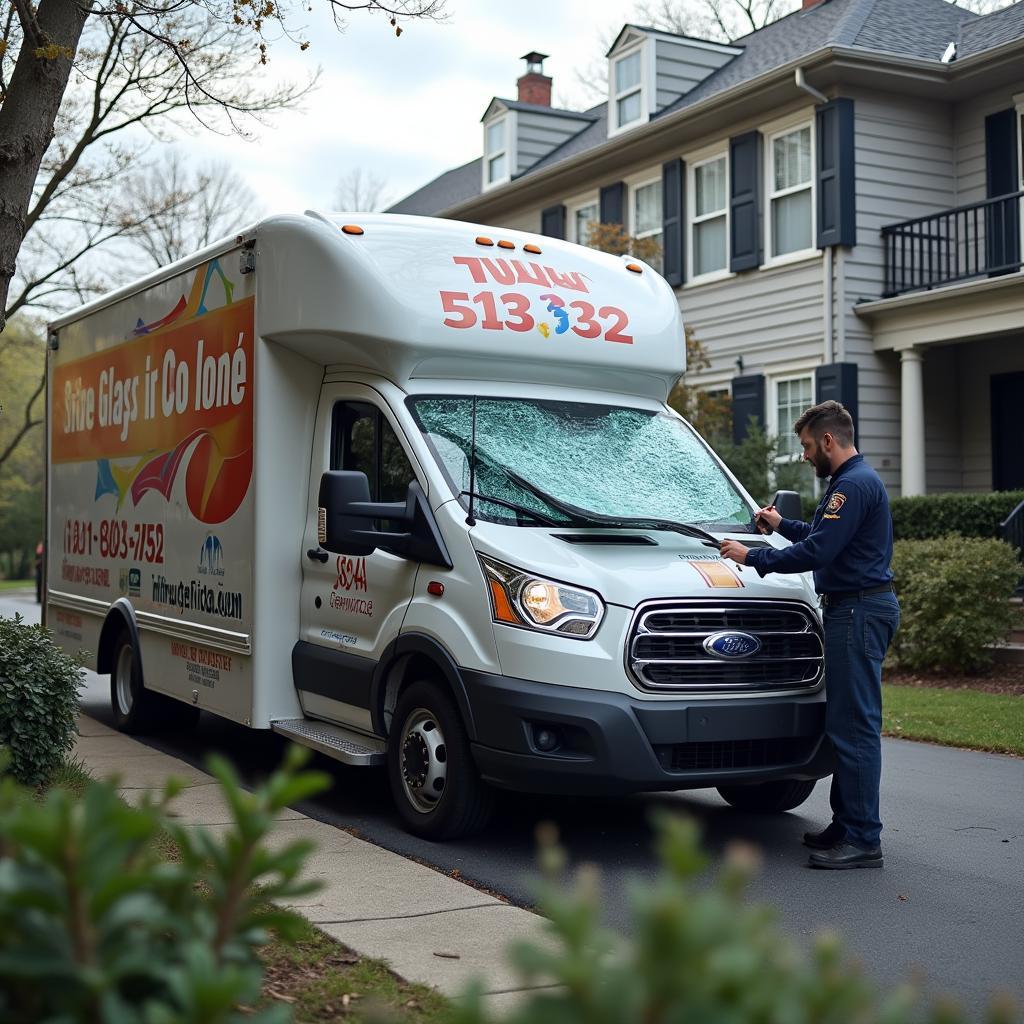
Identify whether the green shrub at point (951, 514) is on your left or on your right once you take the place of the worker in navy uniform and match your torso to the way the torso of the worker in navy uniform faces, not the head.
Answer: on your right

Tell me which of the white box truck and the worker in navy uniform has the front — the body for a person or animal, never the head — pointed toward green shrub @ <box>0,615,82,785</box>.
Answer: the worker in navy uniform

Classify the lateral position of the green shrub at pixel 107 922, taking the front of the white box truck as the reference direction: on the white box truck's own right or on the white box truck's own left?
on the white box truck's own right

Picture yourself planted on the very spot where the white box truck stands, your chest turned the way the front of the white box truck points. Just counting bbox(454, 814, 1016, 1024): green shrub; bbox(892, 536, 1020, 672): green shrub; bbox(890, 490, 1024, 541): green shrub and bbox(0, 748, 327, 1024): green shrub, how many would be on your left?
2

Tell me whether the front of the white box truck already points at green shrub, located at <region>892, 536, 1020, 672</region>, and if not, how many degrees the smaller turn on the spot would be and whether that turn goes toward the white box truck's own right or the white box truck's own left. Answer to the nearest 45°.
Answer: approximately 90° to the white box truck's own left

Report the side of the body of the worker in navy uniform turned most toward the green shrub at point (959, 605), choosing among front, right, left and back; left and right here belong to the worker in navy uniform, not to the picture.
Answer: right

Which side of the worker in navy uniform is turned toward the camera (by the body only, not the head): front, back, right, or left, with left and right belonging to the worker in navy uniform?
left

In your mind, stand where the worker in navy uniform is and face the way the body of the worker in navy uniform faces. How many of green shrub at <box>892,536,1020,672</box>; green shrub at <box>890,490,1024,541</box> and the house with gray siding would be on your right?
3

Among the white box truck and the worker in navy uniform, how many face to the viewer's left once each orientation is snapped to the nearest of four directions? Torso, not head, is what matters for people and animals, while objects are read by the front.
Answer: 1

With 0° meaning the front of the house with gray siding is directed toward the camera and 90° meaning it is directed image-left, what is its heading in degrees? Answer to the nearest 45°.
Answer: approximately 45°

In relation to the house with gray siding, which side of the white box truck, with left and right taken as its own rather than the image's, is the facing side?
left

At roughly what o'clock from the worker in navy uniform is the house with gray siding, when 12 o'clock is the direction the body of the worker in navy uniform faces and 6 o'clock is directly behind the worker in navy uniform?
The house with gray siding is roughly at 3 o'clock from the worker in navy uniform.

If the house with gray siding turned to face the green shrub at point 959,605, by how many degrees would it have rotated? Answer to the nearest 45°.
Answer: approximately 45° to its left
